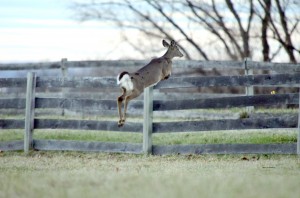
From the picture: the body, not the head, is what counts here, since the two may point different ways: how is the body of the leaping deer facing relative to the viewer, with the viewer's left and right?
facing away from the viewer and to the right of the viewer
